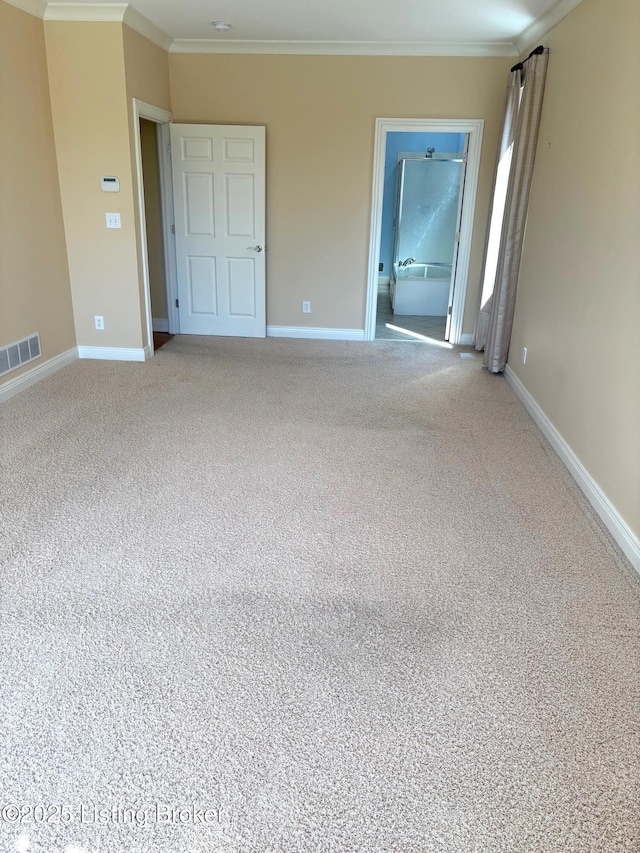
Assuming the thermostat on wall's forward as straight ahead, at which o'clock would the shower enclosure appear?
The shower enclosure is roughly at 8 o'clock from the thermostat on wall.

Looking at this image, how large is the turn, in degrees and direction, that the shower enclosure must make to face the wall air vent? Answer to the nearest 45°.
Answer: approximately 45° to its right

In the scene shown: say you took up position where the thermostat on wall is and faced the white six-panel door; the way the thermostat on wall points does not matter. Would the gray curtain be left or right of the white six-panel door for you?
right

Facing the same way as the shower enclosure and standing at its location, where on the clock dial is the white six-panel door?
The white six-panel door is roughly at 1 o'clock from the shower enclosure.

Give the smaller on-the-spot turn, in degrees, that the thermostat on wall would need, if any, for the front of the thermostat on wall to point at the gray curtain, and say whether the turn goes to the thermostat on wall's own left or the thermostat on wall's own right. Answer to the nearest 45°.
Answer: approximately 90° to the thermostat on wall's own left

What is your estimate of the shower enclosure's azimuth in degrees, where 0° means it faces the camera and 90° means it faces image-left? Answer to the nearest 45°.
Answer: approximately 0°

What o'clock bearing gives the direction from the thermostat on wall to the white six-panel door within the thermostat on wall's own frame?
The white six-panel door is roughly at 8 o'clock from the thermostat on wall.

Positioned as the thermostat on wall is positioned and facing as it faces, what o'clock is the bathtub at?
The bathtub is roughly at 8 o'clock from the thermostat on wall.

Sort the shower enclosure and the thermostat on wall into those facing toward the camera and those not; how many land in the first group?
2

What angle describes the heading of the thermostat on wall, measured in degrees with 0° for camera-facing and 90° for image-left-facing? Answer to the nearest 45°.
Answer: approximately 0°
